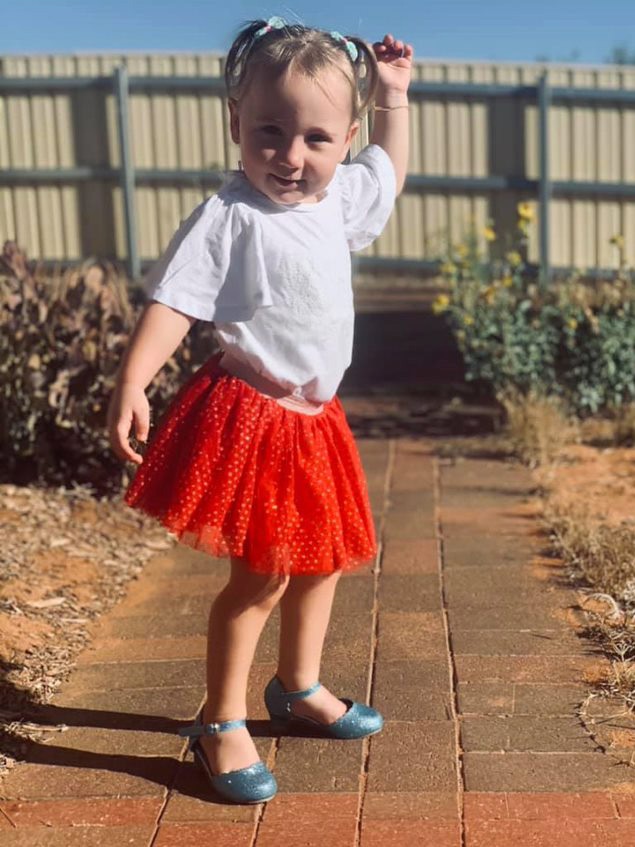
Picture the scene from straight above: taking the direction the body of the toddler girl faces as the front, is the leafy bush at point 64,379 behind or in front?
behind

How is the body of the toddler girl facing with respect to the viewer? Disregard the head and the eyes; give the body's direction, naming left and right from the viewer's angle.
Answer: facing the viewer and to the right of the viewer

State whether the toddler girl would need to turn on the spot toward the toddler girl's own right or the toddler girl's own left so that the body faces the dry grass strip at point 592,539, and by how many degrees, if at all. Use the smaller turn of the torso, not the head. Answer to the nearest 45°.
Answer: approximately 90° to the toddler girl's own left

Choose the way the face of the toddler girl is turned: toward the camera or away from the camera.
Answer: toward the camera

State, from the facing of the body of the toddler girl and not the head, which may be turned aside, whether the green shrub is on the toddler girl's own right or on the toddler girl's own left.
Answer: on the toddler girl's own left

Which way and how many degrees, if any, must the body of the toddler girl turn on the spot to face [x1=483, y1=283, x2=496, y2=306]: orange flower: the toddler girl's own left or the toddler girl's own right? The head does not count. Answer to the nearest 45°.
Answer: approximately 135° to the toddler girl's own left

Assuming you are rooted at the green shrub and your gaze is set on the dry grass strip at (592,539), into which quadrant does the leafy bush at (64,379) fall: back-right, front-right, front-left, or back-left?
front-right
